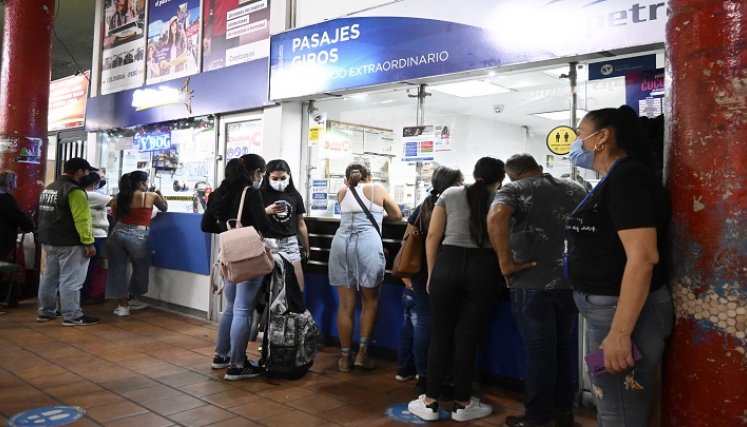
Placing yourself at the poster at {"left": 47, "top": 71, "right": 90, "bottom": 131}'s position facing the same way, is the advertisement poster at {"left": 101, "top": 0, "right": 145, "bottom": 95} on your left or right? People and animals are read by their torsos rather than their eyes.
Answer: on your left

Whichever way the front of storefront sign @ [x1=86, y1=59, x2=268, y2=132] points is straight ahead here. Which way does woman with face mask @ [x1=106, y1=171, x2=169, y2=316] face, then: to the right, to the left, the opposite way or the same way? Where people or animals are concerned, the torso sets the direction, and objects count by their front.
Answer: the opposite way

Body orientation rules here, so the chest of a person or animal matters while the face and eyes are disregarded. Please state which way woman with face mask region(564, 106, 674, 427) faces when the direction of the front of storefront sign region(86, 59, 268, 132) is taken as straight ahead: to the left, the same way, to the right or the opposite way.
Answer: to the right

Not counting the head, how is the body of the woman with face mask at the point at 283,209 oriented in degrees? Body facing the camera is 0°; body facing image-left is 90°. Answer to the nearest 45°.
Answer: approximately 0°

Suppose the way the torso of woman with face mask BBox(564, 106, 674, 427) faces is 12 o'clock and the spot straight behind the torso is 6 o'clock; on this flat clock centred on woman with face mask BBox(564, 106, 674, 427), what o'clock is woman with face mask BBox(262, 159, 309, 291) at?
woman with face mask BBox(262, 159, 309, 291) is roughly at 1 o'clock from woman with face mask BBox(564, 106, 674, 427).

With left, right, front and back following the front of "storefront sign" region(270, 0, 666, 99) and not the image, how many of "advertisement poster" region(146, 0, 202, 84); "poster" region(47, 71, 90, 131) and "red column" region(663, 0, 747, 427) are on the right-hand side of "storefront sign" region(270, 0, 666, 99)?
2

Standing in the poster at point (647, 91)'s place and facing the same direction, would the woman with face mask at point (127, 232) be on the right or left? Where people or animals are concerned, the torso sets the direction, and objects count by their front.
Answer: on its right

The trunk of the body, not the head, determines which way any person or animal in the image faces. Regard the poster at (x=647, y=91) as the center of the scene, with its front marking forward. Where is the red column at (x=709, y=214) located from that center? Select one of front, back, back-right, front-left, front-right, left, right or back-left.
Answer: front-left

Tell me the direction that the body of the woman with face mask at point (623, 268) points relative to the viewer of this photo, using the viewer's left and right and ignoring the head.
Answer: facing to the left of the viewer

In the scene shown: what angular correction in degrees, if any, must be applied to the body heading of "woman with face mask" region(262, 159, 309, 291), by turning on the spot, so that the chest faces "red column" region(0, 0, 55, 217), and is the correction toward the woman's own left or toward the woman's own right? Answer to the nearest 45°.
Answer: approximately 135° to the woman's own right
